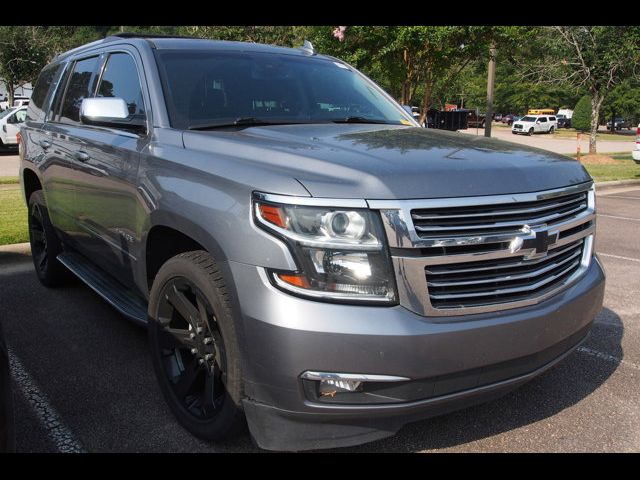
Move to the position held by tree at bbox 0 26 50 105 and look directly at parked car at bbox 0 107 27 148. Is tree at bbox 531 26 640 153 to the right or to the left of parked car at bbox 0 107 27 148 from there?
left

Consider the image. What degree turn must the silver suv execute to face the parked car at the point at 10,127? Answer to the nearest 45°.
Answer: approximately 180°

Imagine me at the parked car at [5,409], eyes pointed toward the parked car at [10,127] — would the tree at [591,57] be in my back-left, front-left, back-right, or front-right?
front-right

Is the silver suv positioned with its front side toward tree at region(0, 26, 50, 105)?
no

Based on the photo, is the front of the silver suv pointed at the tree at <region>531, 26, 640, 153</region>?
no

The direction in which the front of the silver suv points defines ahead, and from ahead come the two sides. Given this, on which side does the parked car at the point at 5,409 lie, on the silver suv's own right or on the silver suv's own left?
on the silver suv's own right

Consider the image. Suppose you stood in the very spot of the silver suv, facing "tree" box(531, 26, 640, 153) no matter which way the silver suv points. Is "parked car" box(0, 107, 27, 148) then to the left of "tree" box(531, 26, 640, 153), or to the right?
left

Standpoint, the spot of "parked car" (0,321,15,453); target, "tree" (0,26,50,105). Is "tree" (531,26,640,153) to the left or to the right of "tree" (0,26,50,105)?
right
